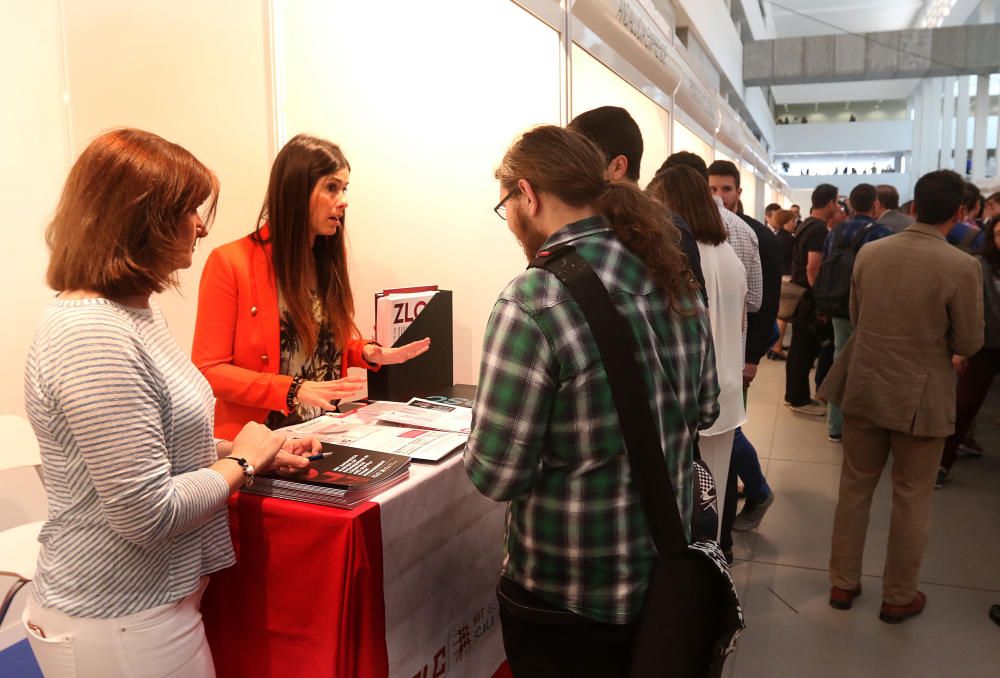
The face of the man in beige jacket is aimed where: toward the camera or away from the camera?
away from the camera

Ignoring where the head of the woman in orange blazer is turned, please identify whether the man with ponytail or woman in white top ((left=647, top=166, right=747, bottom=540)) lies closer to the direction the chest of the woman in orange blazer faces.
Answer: the man with ponytail

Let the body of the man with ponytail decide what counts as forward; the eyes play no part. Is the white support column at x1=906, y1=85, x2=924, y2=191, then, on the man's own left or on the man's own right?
on the man's own right

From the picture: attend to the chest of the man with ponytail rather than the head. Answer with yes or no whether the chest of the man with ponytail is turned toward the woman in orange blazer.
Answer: yes

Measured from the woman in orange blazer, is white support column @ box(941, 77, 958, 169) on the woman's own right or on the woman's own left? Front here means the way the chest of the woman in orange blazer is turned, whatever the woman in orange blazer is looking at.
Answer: on the woman's own left

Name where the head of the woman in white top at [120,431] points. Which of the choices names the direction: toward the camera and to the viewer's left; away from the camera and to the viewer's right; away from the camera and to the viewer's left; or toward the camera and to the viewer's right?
away from the camera and to the viewer's right

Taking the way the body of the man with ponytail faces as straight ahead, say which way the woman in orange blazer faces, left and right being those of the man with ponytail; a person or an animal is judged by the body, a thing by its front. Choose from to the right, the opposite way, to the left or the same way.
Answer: the opposite way

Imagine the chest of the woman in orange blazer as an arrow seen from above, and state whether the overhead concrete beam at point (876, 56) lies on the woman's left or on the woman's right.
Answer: on the woman's left

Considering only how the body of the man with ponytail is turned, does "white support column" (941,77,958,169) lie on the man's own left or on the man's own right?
on the man's own right

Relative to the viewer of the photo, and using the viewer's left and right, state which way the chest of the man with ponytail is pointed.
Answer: facing away from the viewer and to the left of the viewer
